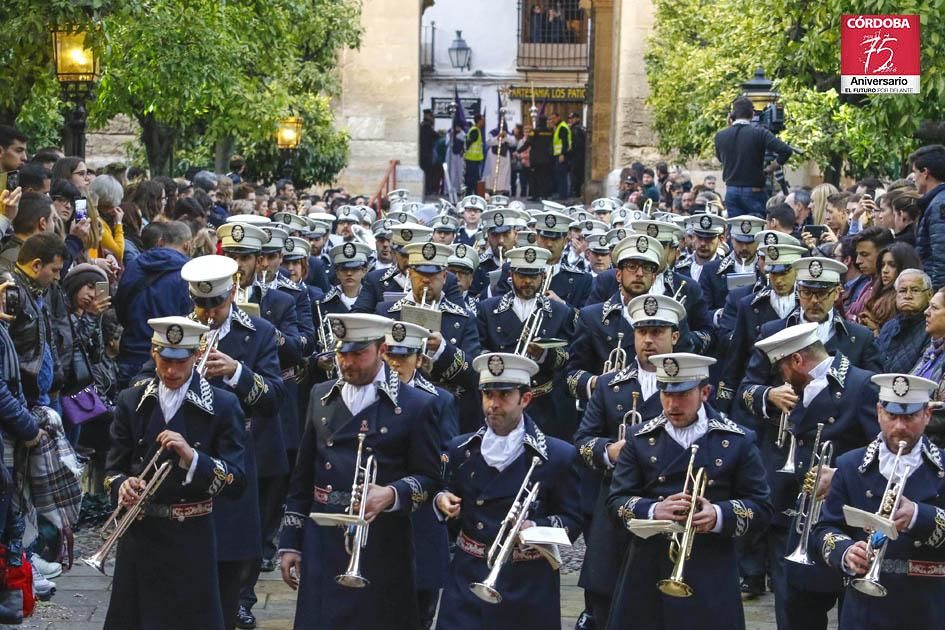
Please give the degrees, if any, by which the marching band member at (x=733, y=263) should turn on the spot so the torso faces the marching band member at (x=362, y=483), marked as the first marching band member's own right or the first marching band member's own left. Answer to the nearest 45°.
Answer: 0° — they already face them

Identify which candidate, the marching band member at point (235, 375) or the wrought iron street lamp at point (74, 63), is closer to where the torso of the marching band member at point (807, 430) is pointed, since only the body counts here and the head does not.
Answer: the marching band member

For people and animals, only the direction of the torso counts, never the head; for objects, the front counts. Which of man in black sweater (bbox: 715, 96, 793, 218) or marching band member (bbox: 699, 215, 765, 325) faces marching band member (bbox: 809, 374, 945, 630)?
marching band member (bbox: 699, 215, 765, 325)

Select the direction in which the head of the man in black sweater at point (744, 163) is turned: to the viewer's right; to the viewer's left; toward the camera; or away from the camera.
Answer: away from the camera

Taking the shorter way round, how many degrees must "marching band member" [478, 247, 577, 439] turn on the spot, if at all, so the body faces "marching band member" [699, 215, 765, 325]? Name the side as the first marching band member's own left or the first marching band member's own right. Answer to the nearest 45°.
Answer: approximately 135° to the first marching band member's own left

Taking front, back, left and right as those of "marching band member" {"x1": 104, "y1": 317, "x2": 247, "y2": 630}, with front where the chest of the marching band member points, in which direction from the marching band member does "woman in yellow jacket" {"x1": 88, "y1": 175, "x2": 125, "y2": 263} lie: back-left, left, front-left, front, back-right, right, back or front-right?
back

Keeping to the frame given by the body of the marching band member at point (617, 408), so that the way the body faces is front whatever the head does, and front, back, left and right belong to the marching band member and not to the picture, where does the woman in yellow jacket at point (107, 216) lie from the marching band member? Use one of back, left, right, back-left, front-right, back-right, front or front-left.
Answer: back-right
